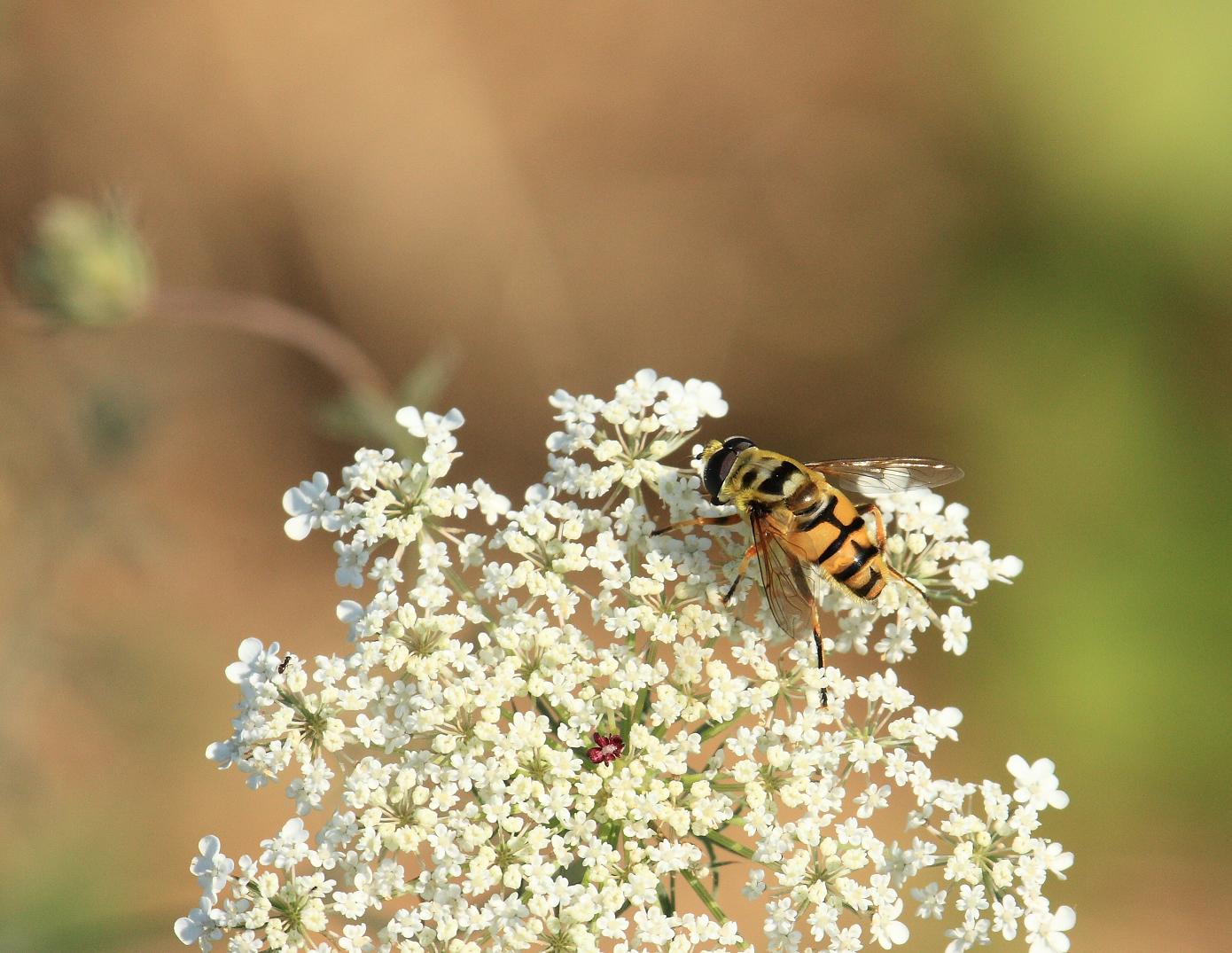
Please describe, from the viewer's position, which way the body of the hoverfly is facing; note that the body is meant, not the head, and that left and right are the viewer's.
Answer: facing away from the viewer and to the left of the viewer
